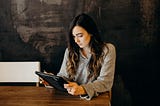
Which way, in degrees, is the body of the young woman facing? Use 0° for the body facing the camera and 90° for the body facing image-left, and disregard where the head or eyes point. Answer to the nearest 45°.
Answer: approximately 45°
